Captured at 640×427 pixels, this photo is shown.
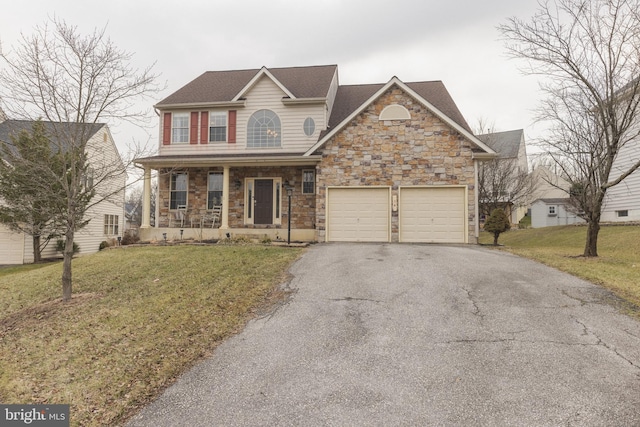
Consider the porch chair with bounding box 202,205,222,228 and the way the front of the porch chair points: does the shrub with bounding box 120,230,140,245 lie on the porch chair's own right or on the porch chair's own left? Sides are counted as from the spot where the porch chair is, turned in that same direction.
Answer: on the porch chair's own right

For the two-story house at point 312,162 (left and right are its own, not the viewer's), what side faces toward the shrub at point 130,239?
right

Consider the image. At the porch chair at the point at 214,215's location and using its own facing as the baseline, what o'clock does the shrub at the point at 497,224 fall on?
The shrub is roughly at 8 o'clock from the porch chair.

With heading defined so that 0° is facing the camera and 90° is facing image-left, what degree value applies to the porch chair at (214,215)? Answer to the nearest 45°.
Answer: approximately 45°

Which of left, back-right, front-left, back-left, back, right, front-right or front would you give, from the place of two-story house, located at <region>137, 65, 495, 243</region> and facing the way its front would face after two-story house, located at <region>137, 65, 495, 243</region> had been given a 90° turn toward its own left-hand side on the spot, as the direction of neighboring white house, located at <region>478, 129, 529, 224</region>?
front-left

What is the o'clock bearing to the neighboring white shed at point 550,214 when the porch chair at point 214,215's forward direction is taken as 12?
The neighboring white shed is roughly at 7 o'clock from the porch chair.

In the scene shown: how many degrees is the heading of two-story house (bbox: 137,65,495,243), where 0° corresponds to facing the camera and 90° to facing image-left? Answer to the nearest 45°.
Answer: approximately 0°

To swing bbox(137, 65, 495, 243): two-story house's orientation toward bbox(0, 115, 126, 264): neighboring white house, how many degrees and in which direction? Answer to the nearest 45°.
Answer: approximately 135° to its right

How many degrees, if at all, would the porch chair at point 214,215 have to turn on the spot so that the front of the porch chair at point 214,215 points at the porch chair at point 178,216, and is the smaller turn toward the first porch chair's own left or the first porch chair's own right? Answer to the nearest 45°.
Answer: approximately 45° to the first porch chair's own right
